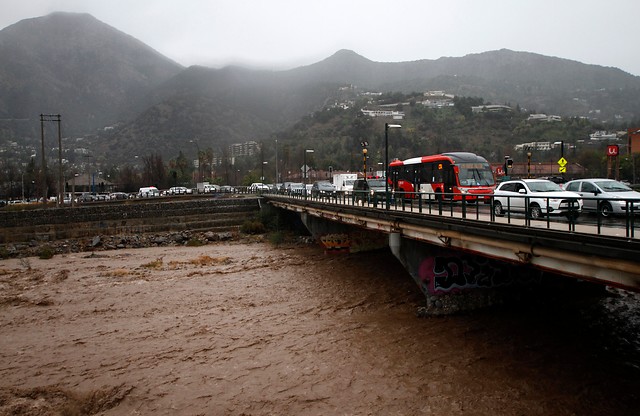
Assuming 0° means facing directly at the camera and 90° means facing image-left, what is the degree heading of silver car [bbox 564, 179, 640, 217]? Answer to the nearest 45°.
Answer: approximately 315°

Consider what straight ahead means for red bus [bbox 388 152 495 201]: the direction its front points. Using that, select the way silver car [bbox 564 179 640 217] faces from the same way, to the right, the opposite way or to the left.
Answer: the same way

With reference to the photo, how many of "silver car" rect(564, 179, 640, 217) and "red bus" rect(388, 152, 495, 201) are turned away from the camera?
0

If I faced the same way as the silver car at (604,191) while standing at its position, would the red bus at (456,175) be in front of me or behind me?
behind

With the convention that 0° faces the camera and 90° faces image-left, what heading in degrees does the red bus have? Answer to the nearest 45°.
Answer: approximately 315°
